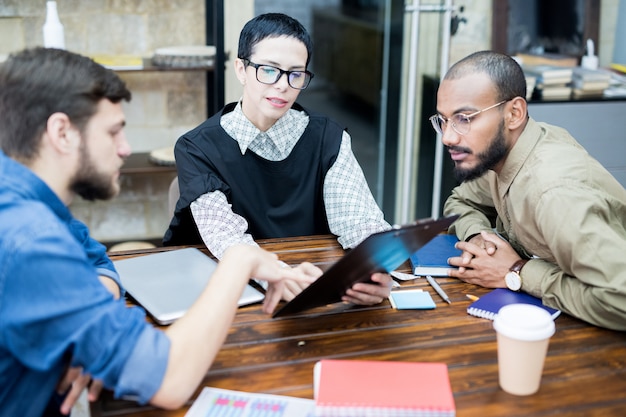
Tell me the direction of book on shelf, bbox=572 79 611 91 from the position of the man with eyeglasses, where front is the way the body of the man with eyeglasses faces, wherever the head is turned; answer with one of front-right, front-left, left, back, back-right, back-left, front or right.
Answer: back-right

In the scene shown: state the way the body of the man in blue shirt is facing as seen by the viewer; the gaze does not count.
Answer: to the viewer's right

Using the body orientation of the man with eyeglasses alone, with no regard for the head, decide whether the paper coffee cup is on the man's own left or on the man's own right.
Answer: on the man's own left

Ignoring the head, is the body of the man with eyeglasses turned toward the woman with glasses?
no

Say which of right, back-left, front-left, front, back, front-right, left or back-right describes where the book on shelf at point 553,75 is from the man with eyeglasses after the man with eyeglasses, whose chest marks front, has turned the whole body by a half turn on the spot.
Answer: front-left

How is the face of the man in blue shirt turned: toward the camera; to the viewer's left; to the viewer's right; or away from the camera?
to the viewer's right

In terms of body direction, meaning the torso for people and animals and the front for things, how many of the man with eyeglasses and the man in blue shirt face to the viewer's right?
1

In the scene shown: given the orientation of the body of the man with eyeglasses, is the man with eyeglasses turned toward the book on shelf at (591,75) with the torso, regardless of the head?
no

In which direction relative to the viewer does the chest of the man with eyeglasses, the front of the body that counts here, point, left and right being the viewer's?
facing the viewer and to the left of the viewer

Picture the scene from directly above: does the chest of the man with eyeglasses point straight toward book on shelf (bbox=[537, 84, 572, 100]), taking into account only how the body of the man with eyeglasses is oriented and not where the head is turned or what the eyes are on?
no

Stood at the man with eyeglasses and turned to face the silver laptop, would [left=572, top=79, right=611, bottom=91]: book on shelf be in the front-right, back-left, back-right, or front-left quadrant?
back-right

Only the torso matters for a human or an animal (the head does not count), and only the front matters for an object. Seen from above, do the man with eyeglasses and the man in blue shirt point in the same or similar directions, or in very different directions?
very different directions

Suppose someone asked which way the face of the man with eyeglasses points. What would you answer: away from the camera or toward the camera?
toward the camera

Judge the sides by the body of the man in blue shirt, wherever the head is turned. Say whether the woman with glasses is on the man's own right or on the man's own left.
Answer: on the man's own left
